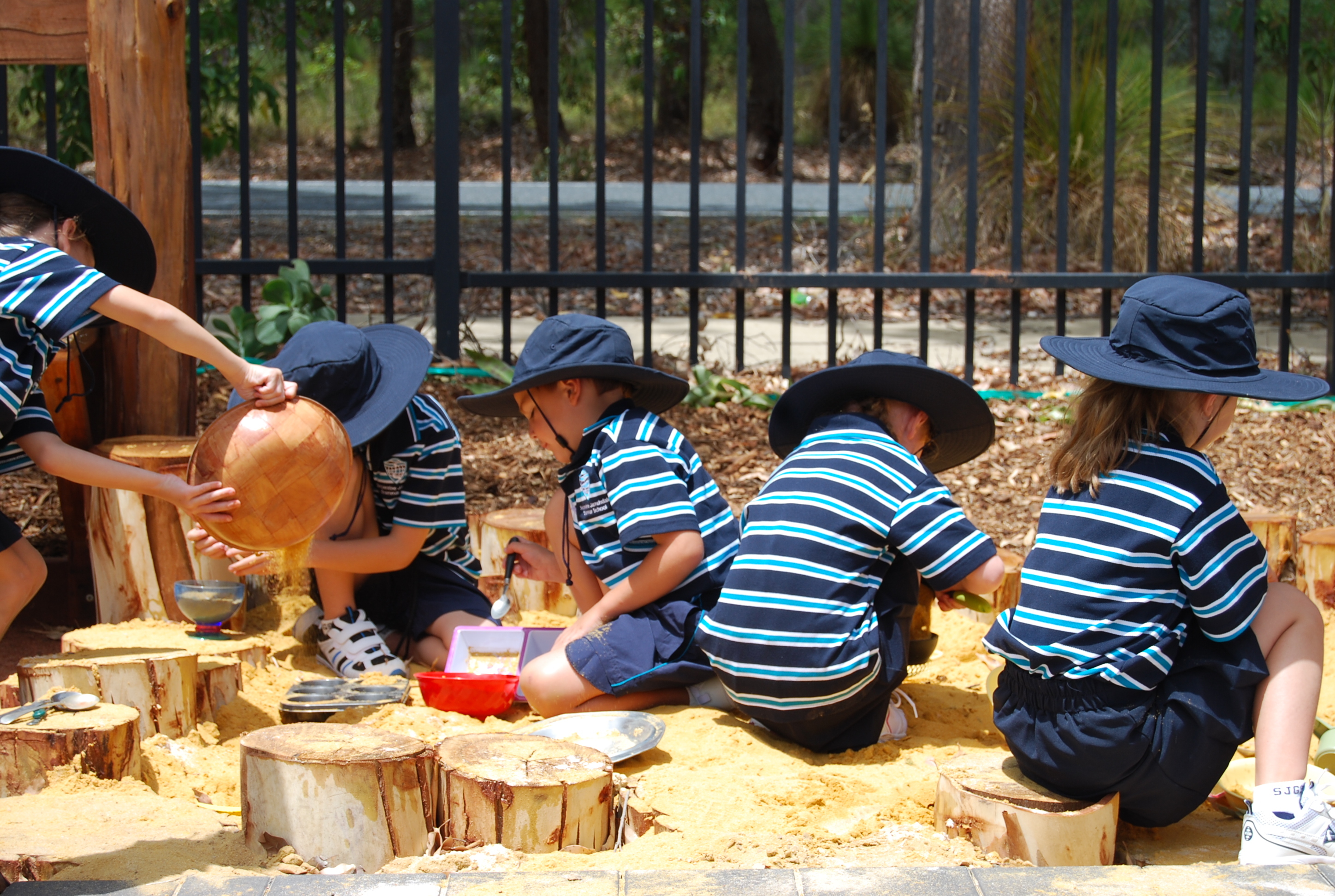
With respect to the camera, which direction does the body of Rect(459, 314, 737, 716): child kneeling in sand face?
to the viewer's left

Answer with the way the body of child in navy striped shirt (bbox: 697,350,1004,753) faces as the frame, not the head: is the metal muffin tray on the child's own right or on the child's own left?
on the child's own left

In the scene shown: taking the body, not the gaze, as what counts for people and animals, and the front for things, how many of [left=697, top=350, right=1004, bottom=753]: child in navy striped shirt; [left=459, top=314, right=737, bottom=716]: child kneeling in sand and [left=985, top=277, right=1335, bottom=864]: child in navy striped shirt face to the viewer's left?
1

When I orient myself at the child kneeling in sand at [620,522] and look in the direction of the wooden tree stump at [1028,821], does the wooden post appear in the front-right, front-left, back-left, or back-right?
back-right

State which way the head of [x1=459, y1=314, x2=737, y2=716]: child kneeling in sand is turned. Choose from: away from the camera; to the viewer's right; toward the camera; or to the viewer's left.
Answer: to the viewer's left

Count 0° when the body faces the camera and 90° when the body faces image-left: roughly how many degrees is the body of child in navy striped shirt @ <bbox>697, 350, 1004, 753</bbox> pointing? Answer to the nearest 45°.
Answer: approximately 225°

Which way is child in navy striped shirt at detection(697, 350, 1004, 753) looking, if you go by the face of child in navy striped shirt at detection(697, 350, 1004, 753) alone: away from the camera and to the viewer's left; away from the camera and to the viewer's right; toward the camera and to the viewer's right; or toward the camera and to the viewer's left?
away from the camera and to the viewer's right

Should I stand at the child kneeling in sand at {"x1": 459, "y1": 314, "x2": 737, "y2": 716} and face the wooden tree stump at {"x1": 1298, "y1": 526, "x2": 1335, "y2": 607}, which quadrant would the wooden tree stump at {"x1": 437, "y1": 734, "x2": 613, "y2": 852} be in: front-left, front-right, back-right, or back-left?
back-right

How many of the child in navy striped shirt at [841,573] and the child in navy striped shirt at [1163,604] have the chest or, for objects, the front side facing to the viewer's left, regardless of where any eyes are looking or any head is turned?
0

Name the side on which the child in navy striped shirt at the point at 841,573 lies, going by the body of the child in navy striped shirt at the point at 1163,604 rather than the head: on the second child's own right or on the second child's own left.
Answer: on the second child's own left

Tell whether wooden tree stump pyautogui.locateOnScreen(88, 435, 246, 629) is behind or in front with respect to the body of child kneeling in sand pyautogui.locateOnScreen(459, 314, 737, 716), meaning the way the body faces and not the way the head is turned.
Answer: in front

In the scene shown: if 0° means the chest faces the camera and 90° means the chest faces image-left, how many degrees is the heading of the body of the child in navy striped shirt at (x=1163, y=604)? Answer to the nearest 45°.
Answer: approximately 225°
